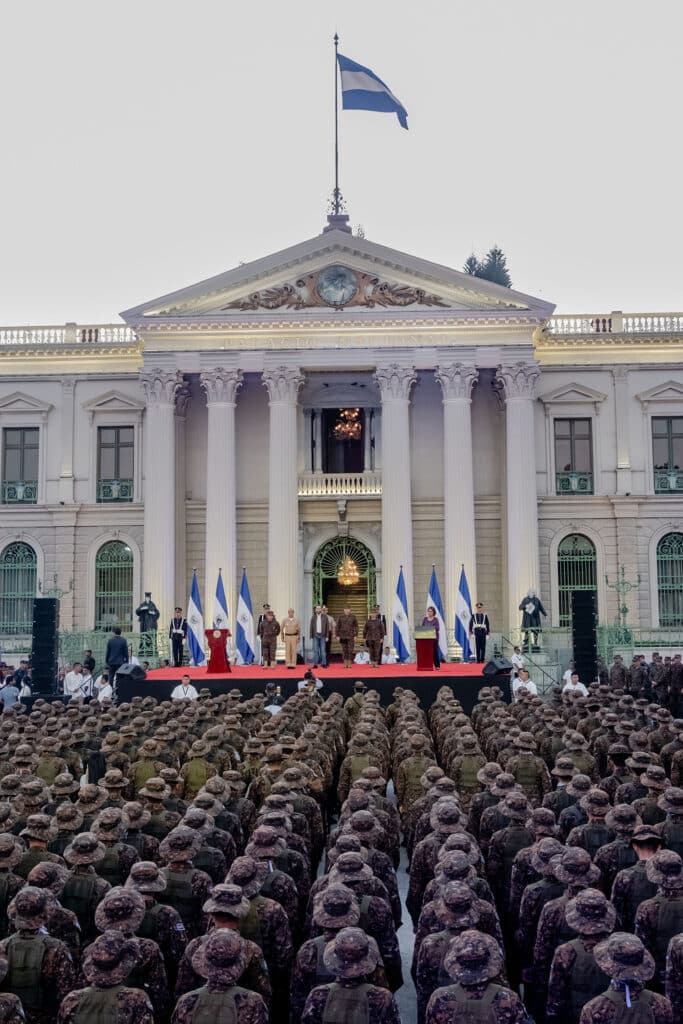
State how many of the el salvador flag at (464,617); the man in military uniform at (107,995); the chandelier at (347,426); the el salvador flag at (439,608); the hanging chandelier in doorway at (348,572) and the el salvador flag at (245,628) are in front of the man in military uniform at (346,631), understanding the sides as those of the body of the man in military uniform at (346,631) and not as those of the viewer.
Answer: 1

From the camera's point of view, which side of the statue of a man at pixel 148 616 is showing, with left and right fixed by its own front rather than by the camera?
front

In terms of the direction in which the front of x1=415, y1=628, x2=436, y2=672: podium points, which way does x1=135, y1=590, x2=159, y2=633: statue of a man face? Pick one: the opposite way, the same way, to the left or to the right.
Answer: the same way

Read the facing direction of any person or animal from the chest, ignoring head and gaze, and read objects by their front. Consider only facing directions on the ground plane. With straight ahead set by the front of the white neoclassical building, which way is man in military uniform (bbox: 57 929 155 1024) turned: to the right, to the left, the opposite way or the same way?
the opposite way

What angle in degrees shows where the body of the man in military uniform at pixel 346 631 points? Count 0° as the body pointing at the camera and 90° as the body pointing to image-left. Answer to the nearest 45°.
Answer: approximately 0°

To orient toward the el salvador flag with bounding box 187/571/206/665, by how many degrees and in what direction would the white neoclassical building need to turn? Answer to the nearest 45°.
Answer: approximately 45° to its right

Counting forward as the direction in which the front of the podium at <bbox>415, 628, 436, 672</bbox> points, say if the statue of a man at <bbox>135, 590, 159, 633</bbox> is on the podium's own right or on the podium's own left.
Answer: on the podium's own right

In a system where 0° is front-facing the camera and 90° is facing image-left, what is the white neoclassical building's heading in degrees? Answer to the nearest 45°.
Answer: approximately 0°

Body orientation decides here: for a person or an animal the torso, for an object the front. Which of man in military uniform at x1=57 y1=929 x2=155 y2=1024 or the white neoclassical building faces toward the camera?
the white neoclassical building

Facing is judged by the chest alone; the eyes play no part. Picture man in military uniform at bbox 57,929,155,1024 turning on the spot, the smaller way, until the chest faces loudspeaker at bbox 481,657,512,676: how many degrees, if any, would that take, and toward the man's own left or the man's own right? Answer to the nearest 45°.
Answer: approximately 45° to the man's own right

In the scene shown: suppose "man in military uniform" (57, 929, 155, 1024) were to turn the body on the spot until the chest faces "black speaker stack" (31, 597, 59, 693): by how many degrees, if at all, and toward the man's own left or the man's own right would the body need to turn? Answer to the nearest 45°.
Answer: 0° — they already face it

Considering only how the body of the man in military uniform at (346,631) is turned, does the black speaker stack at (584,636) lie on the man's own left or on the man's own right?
on the man's own left

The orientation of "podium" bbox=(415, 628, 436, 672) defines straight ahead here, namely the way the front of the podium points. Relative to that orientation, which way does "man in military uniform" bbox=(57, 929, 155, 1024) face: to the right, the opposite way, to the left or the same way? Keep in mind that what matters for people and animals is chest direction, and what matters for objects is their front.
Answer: the opposite way

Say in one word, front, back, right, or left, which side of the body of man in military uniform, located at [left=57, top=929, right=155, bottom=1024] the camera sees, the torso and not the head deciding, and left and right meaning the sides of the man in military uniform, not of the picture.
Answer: back

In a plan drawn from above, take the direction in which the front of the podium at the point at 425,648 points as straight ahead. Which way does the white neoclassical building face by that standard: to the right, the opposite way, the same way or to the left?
the same way

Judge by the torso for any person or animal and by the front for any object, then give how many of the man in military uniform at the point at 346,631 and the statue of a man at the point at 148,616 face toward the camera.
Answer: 2

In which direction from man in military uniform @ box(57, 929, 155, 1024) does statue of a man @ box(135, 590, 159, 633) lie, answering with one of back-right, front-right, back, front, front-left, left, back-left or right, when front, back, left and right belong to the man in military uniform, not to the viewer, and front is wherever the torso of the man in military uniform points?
front

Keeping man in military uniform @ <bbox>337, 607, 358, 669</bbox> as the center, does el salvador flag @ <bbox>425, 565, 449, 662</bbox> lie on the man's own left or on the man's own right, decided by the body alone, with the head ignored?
on the man's own left

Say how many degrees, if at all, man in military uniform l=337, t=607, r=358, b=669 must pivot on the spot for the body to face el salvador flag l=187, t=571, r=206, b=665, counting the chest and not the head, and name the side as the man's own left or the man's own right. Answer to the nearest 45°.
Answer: approximately 135° to the man's own right
